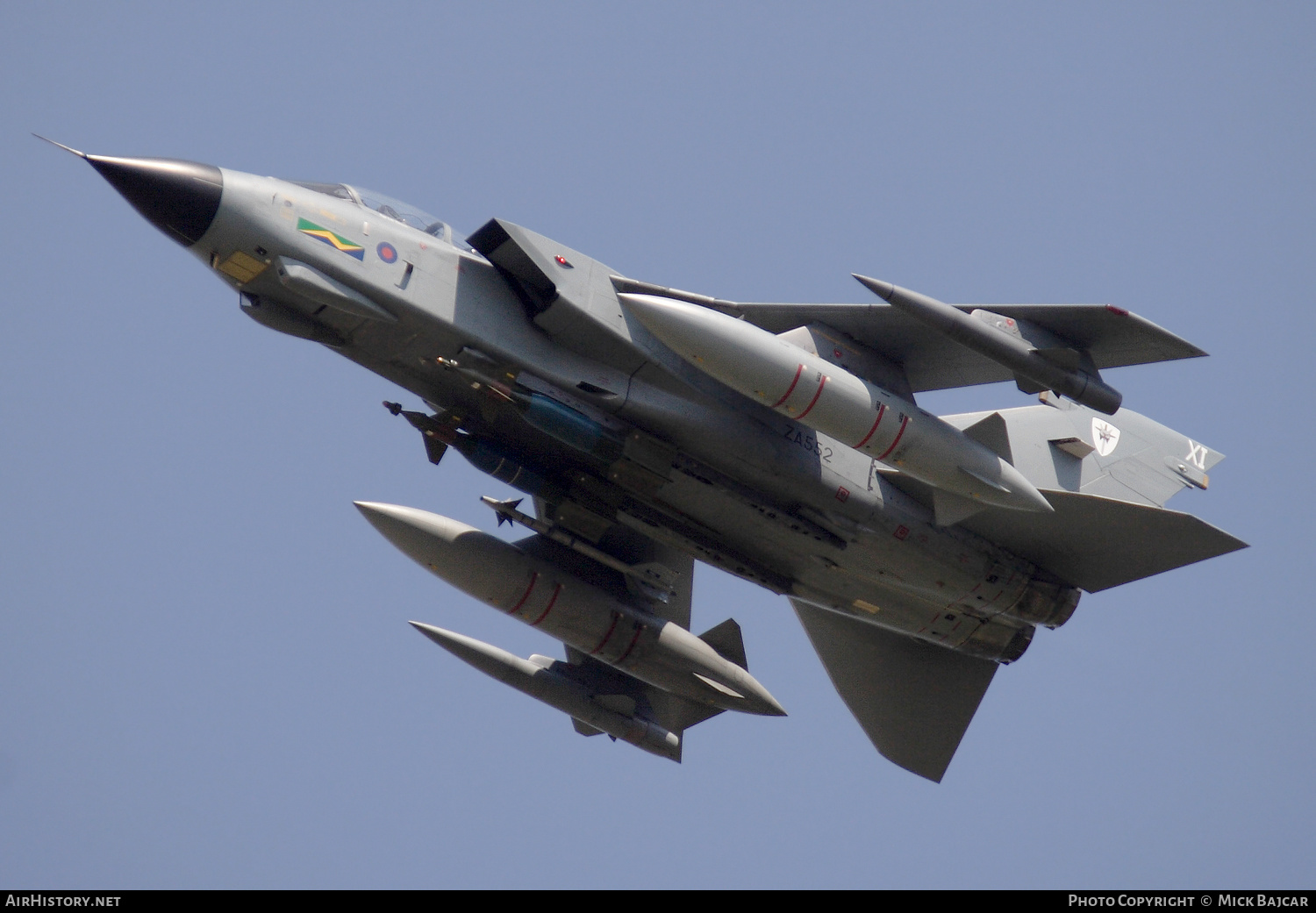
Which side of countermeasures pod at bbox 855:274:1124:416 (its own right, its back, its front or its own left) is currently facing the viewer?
left
